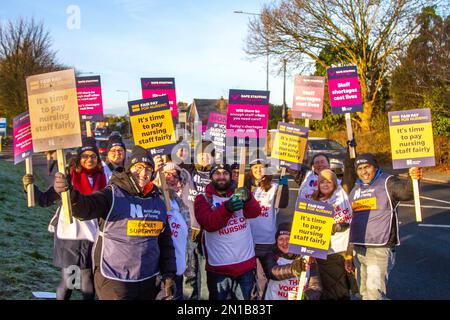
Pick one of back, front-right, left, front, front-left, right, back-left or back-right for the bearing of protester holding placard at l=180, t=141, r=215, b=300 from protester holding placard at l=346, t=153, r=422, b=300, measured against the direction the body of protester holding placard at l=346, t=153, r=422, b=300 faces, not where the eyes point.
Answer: front-right

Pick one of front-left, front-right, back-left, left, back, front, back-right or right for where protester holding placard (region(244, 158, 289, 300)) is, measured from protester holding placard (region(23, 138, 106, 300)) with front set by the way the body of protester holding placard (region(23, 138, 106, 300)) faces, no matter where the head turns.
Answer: left

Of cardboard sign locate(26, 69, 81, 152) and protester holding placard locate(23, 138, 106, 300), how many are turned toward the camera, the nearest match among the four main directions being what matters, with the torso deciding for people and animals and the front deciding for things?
2

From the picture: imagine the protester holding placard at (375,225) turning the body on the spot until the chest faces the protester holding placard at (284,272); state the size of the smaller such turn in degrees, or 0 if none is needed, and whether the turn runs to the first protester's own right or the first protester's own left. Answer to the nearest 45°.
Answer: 0° — they already face them

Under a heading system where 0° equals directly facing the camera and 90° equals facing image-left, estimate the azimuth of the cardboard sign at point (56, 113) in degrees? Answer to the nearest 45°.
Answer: approximately 0°

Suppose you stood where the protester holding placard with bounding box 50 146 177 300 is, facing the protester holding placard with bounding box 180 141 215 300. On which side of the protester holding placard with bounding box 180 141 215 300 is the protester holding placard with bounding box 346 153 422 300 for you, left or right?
right

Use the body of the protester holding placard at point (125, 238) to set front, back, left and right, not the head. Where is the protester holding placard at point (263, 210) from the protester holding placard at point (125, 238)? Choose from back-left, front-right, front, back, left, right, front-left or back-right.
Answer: left

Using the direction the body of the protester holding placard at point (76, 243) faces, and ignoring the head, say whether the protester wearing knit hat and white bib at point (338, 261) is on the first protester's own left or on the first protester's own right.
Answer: on the first protester's own left

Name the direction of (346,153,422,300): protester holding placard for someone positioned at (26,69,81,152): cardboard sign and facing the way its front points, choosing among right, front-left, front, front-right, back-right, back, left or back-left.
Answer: left

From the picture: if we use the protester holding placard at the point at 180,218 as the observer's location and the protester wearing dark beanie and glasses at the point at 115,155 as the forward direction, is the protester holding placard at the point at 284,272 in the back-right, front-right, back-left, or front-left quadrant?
back-right
